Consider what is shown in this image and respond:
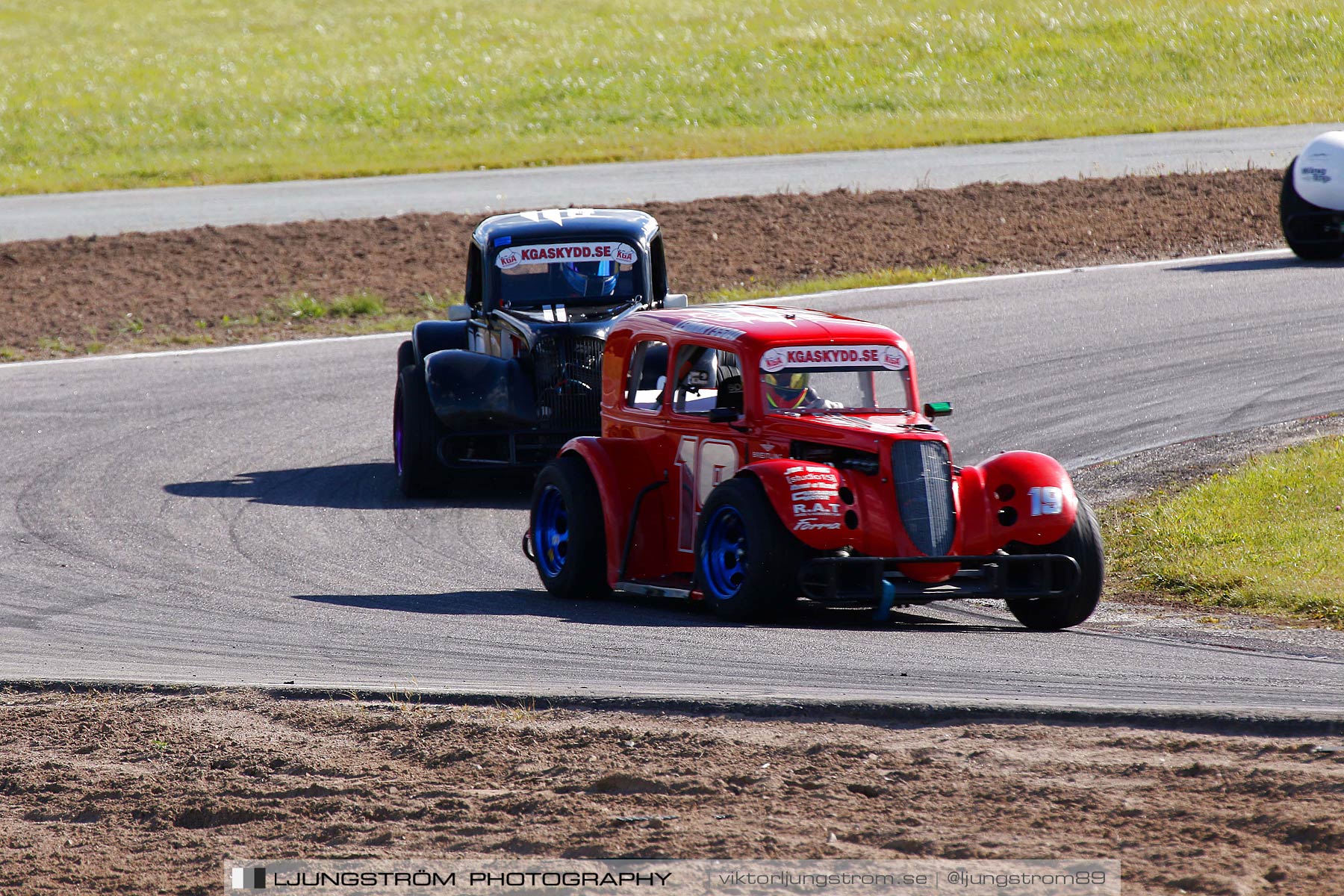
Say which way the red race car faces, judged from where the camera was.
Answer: facing the viewer and to the right of the viewer

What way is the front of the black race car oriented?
toward the camera

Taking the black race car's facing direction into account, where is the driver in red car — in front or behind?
in front

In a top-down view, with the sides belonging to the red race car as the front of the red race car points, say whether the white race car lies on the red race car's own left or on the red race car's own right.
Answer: on the red race car's own left

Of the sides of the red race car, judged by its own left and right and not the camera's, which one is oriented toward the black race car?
back

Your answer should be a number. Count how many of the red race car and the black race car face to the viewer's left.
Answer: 0

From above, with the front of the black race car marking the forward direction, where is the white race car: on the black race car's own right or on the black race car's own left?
on the black race car's own left

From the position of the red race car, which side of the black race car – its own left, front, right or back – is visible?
front

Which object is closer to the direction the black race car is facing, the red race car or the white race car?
the red race car
